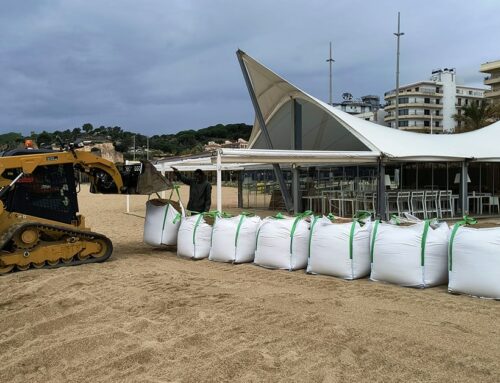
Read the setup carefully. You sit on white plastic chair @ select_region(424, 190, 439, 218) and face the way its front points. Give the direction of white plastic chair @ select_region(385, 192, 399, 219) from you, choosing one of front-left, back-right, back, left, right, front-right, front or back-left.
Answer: back-left

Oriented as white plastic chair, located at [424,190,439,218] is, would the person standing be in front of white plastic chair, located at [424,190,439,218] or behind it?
behind

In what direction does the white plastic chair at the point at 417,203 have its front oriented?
away from the camera

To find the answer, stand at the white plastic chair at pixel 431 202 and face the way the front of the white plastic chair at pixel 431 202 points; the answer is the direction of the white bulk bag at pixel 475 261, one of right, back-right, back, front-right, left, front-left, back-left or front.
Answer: back

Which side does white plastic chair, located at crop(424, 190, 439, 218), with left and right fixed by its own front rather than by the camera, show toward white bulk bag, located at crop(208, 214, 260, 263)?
back

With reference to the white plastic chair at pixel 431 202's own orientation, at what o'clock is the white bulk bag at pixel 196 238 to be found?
The white bulk bag is roughly at 7 o'clock from the white plastic chair.

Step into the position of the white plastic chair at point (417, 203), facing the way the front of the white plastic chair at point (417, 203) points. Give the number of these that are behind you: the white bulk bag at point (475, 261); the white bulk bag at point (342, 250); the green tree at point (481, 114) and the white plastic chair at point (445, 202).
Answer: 2

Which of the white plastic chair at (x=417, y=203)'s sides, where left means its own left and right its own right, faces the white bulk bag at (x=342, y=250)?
back

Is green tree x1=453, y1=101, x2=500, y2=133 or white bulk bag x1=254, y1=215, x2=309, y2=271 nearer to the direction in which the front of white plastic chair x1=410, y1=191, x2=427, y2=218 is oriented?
the green tree

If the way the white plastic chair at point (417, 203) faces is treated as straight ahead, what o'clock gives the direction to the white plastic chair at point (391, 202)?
the white plastic chair at point (391, 202) is roughly at 8 o'clock from the white plastic chair at point (417, 203).

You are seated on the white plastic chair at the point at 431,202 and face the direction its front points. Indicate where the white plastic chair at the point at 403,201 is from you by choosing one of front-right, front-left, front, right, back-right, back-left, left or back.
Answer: back-left
